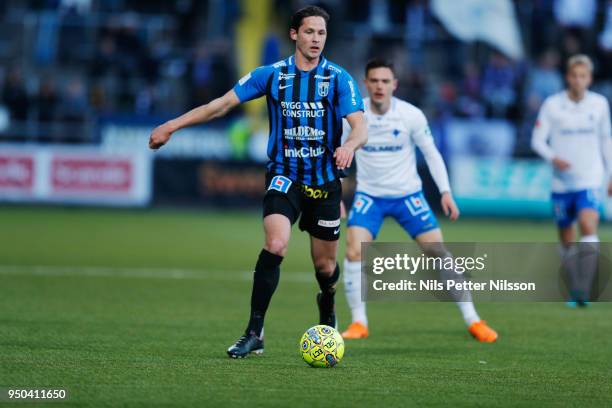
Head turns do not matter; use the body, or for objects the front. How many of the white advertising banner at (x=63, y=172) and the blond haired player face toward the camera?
2

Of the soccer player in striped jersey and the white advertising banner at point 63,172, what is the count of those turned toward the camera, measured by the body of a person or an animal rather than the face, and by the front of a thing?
2

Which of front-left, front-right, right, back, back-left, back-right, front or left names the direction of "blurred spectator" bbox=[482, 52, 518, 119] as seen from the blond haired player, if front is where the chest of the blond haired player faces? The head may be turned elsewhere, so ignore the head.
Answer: back

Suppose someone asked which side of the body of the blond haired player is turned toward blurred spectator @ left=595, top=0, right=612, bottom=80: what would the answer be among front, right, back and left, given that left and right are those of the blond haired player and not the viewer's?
back

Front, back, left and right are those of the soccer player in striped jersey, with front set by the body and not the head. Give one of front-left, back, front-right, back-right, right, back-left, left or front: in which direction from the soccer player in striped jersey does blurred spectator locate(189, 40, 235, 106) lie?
back

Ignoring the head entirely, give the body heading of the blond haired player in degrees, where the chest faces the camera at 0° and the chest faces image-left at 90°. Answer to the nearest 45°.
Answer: approximately 0°

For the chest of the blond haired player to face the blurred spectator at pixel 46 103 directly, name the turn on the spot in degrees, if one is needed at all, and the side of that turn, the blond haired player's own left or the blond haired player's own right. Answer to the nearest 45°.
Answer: approximately 135° to the blond haired player's own right

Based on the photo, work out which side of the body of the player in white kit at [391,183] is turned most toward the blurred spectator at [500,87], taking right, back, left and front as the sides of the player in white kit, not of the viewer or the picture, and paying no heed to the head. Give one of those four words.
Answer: back

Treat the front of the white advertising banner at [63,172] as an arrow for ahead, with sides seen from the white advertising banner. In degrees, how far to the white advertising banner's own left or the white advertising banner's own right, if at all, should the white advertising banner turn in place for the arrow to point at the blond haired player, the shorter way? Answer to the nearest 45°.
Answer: approximately 45° to the white advertising banner's own left
